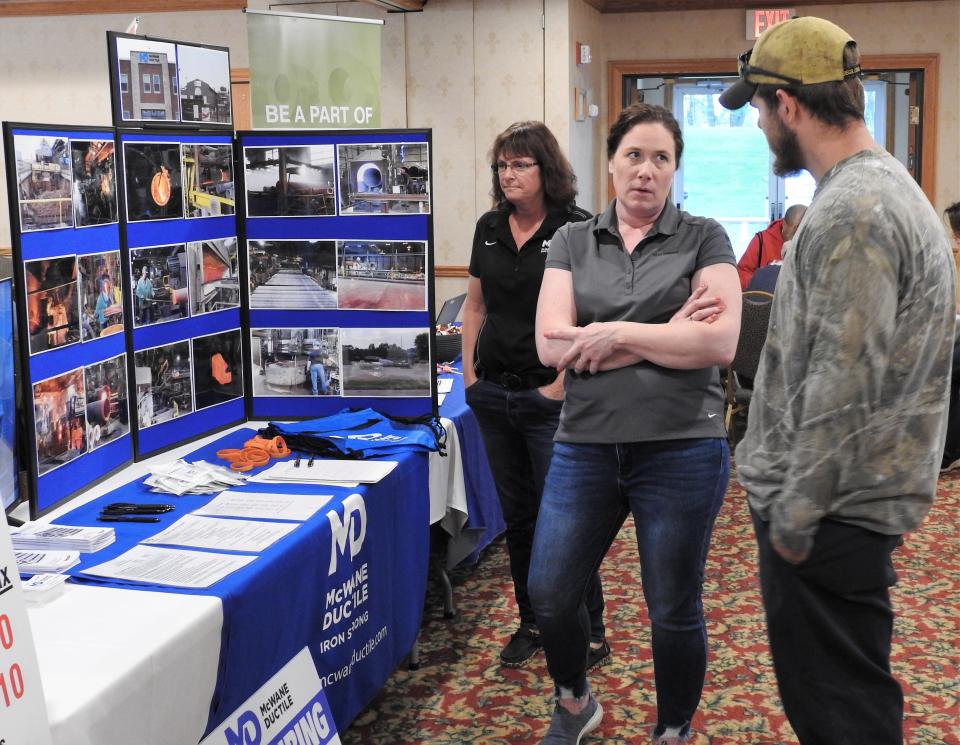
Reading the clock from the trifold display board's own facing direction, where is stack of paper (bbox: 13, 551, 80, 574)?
The stack of paper is roughly at 2 o'clock from the trifold display board.

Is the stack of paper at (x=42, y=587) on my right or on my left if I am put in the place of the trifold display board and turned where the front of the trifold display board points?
on my right

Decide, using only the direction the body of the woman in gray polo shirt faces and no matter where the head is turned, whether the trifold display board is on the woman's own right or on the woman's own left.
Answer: on the woman's own right

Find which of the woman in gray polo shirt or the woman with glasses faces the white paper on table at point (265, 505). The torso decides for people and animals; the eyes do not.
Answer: the woman with glasses

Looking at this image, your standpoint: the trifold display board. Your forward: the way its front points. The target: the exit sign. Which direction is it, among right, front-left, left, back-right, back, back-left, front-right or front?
left

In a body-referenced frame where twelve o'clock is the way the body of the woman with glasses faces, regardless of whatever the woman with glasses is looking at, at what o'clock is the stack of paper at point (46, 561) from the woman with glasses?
The stack of paper is roughly at 12 o'clock from the woman with glasses.

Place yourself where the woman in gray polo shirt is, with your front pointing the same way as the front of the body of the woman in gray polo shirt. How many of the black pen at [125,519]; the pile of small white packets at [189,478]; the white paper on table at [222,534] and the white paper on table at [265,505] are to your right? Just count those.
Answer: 4

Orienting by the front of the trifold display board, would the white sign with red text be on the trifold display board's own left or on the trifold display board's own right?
on the trifold display board's own right

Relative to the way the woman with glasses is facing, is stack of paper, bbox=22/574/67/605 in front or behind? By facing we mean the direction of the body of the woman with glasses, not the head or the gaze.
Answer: in front

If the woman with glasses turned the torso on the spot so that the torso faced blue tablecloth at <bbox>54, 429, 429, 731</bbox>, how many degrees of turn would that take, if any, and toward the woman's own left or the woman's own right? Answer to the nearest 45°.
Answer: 0° — they already face it
